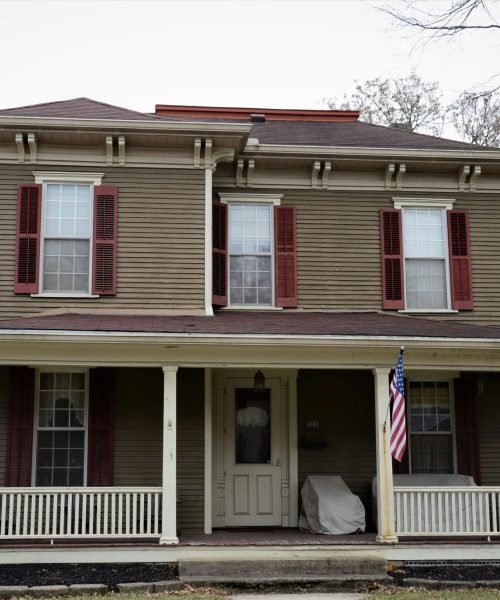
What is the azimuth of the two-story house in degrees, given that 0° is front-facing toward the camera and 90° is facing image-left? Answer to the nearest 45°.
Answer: approximately 0°
